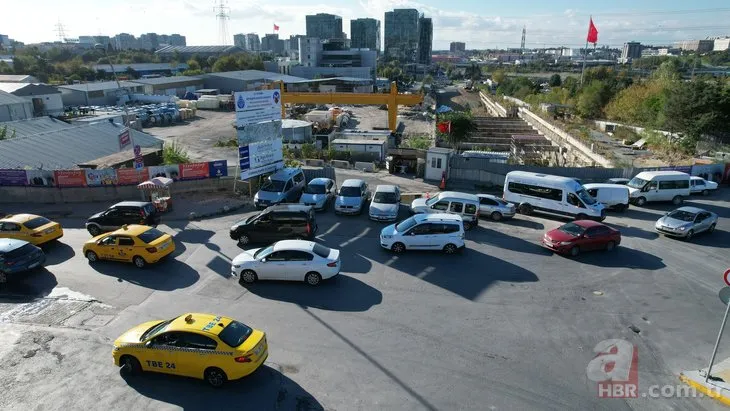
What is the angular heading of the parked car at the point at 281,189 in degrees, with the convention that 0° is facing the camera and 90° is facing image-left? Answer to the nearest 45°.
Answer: approximately 45°

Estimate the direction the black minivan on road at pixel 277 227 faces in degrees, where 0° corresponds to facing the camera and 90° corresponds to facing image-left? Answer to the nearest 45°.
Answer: approximately 90°

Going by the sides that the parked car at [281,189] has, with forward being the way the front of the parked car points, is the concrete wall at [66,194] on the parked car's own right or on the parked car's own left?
on the parked car's own right

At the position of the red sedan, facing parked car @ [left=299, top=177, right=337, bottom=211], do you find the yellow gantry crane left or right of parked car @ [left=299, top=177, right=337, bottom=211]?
right

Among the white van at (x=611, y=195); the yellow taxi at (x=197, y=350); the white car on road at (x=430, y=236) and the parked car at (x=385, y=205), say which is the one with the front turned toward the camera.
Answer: the parked car at (x=385, y=205)

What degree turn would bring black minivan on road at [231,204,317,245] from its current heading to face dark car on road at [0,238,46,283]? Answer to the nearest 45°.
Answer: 0° — it already faces it
